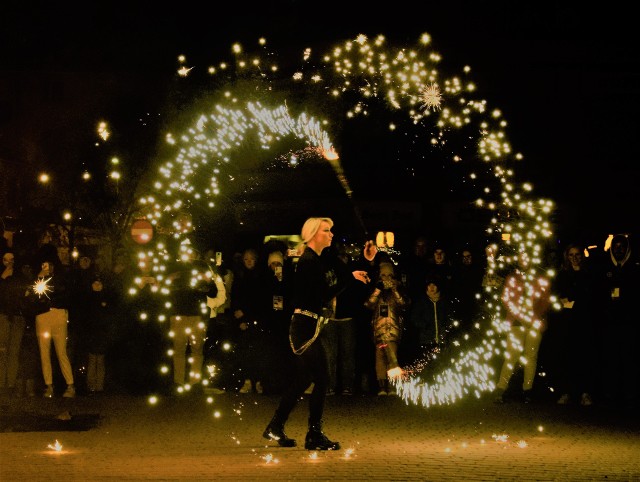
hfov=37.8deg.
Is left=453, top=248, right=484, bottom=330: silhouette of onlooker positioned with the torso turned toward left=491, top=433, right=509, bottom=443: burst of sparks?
yes

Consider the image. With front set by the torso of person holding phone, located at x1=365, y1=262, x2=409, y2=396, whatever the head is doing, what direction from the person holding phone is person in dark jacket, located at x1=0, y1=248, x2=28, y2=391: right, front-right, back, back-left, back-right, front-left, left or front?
right

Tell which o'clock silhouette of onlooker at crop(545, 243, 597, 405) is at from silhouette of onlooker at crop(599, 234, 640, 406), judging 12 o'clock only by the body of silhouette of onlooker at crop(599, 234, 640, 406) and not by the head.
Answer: silhouette of onlooker at crop(545, 243, 597, 405) is roughly at 3 o'clock from silhouette of onlooker at crop(599, 234, 640, 406).

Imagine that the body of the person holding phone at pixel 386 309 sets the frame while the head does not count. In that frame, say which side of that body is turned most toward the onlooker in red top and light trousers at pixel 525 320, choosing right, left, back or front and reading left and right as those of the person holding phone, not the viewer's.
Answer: left

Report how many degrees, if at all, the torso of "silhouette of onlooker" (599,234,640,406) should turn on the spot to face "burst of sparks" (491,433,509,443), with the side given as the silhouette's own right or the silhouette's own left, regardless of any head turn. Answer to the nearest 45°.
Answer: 0° — they already face it

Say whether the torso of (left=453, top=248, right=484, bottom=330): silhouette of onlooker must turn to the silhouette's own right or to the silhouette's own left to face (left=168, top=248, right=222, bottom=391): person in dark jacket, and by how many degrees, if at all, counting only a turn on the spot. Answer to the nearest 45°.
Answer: approximately 90° to the silhouette's own right

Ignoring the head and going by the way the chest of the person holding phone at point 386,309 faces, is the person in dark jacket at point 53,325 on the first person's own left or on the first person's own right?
on the first person's own right

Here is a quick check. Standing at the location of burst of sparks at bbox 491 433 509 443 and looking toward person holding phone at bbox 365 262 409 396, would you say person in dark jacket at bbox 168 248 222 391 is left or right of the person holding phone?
left

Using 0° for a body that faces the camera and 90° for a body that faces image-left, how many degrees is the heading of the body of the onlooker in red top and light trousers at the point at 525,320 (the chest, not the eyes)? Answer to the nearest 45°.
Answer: approximately 0°

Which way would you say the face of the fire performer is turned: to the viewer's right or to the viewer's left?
to the viewer's right

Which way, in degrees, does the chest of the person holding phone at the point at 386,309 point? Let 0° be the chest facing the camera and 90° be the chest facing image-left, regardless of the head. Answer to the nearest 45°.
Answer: approximately 0°
